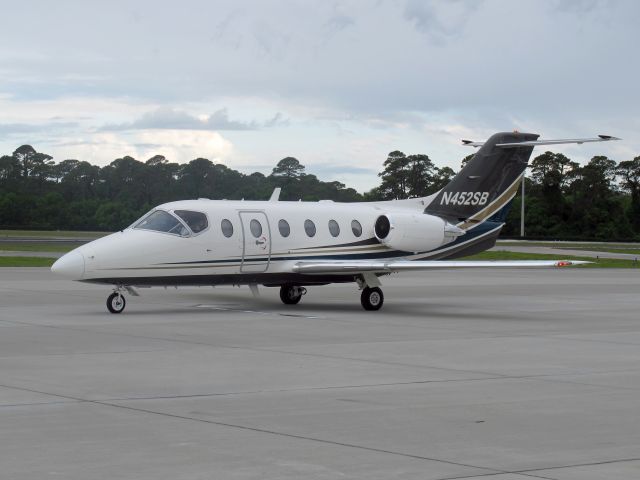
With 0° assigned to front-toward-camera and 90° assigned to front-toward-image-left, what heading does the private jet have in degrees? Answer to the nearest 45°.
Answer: approximately 45°
